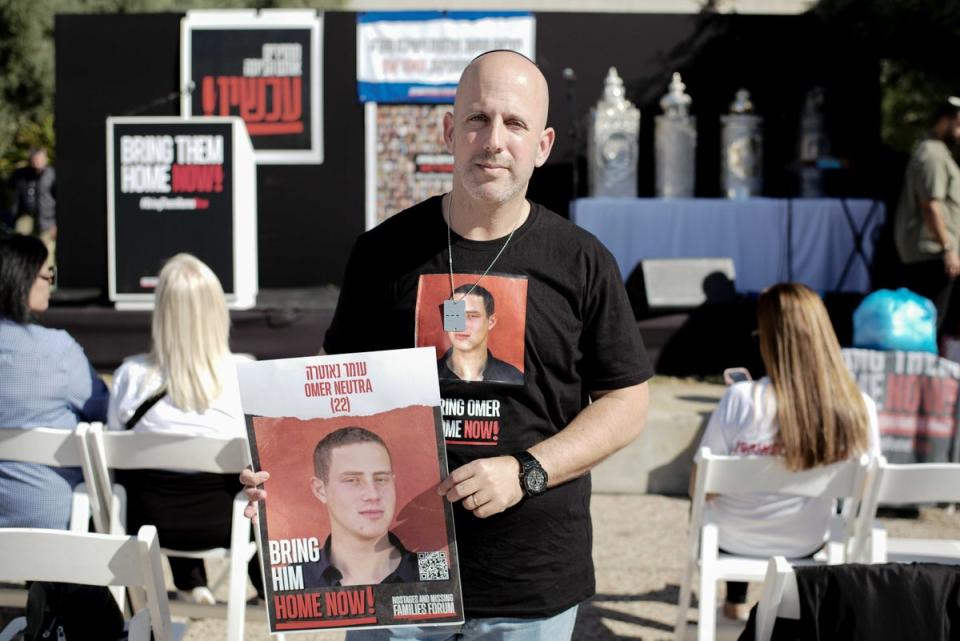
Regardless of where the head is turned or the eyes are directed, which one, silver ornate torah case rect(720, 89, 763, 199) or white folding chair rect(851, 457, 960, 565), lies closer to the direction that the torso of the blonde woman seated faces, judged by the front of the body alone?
the silver ornate torah case

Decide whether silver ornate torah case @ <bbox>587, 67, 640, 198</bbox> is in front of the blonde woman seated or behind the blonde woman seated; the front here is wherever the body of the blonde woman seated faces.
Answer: in front

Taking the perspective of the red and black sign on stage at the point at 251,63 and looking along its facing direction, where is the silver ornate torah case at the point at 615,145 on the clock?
The silver ornate torah case is roughly at 10 o'clock from the red and black sign on stage.

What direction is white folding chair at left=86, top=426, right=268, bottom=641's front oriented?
away from the camera

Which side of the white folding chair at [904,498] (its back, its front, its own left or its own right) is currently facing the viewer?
back

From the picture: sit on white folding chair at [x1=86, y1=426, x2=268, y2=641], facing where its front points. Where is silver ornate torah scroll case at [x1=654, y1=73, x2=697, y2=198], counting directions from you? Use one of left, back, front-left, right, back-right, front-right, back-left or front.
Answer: front-right

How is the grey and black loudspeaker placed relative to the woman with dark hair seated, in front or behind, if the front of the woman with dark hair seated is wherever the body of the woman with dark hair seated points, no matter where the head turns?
in front

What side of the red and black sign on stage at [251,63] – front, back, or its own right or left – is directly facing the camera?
front

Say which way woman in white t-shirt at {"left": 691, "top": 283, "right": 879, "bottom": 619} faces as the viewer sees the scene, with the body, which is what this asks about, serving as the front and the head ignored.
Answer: away from the camera

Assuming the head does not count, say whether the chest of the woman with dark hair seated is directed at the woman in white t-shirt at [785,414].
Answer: no

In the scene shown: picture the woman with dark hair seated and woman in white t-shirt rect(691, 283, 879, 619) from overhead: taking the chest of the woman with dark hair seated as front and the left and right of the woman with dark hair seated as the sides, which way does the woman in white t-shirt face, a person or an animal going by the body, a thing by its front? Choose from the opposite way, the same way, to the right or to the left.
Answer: the same way

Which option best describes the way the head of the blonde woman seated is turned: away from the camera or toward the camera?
away from the camera

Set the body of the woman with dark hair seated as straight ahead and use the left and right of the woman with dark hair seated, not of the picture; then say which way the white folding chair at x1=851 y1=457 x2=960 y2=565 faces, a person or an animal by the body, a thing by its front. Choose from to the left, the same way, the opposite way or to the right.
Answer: the same way

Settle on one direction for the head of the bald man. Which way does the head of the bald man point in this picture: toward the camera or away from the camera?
toward the camera

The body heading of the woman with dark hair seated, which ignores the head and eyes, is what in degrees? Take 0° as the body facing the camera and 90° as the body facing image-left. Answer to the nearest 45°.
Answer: approximately 225°

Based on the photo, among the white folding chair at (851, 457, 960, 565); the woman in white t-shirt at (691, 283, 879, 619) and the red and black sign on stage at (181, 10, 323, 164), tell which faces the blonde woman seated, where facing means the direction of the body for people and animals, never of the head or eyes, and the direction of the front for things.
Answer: the red and black sign on stage

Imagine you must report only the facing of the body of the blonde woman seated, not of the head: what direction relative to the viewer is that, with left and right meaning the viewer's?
facing away from the viewer

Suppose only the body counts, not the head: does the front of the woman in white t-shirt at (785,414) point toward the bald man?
no

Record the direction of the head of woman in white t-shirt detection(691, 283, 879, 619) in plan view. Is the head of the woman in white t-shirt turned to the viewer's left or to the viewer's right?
to the viewer's left
